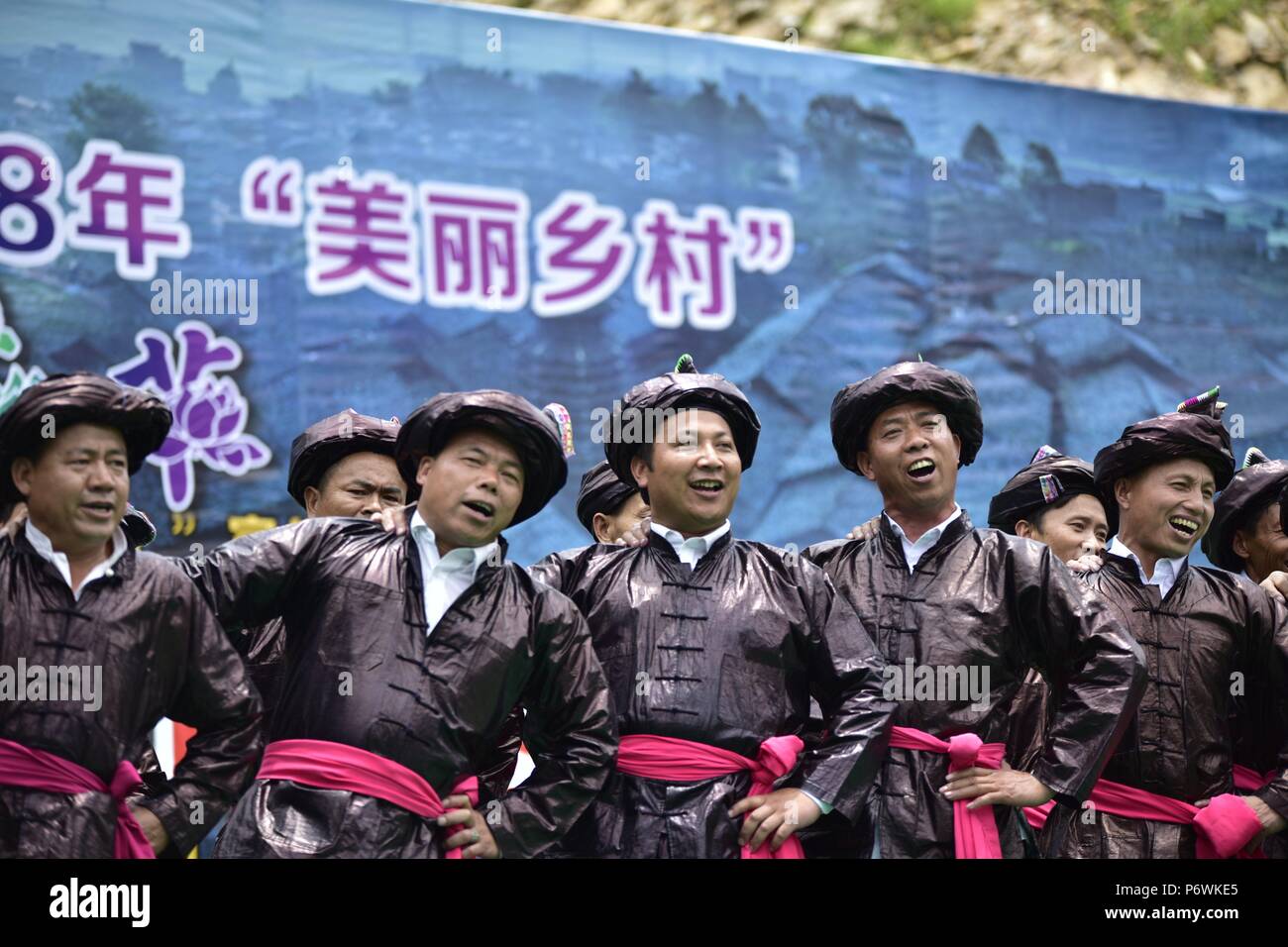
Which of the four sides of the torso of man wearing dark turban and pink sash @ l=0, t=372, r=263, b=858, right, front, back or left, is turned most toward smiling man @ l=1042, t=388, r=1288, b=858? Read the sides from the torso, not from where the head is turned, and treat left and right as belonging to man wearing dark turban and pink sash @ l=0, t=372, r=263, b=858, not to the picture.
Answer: left

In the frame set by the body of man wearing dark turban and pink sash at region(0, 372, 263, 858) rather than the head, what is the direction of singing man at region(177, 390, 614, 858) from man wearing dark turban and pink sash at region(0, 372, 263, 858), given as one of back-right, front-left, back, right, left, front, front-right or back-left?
left

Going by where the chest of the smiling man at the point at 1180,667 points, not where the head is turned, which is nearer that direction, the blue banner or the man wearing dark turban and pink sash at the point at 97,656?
the man wearing dark turban and pink sash

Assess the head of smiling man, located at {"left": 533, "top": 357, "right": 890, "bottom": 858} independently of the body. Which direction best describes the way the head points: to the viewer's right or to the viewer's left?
to the viewer's right

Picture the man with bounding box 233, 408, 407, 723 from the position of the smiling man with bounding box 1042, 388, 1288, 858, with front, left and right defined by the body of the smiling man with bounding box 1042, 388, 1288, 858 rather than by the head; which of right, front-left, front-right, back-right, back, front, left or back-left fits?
right

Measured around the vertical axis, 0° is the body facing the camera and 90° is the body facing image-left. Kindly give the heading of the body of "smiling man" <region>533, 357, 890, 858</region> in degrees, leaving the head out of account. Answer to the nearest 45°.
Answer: approximately 0°

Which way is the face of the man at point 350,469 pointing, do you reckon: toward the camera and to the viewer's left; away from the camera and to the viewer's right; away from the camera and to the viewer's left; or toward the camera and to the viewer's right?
toward the camera and to the viewer's right

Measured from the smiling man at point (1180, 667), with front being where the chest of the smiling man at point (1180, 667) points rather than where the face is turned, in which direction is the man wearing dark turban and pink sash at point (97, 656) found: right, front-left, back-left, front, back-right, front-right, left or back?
front-right

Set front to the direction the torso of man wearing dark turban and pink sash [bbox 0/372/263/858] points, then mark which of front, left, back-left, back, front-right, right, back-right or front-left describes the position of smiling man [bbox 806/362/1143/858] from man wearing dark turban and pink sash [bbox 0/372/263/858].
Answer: left

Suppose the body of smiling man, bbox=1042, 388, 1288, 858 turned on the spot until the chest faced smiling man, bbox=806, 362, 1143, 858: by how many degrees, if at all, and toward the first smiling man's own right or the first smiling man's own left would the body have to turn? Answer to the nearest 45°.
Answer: approximately 45° to the first smiling man's own right

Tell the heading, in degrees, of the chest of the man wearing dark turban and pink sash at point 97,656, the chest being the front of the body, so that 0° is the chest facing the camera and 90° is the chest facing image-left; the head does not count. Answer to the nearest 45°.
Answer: approximately 0°
